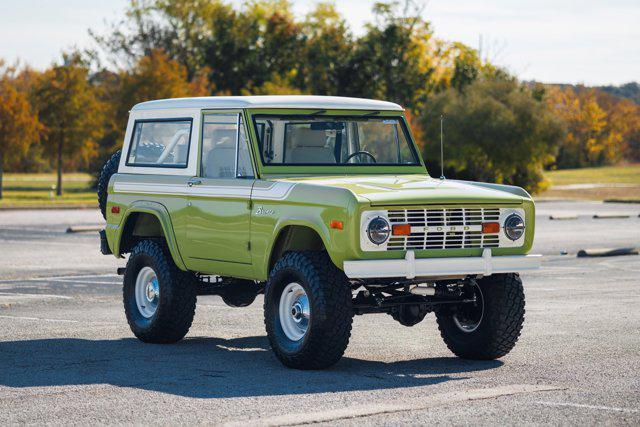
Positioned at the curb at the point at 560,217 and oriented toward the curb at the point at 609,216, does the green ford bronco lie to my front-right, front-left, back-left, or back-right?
back-right

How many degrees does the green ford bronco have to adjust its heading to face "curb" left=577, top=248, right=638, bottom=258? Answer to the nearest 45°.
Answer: approximately 90° to its left

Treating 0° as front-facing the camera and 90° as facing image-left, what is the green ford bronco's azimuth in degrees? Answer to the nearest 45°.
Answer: approximately 315°

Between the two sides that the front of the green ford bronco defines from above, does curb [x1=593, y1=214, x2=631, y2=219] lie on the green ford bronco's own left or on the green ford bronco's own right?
on the green ford bronco's own left

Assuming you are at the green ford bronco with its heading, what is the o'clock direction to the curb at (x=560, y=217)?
The curb is roughly at 8 o'clock from the green ford bronco.
